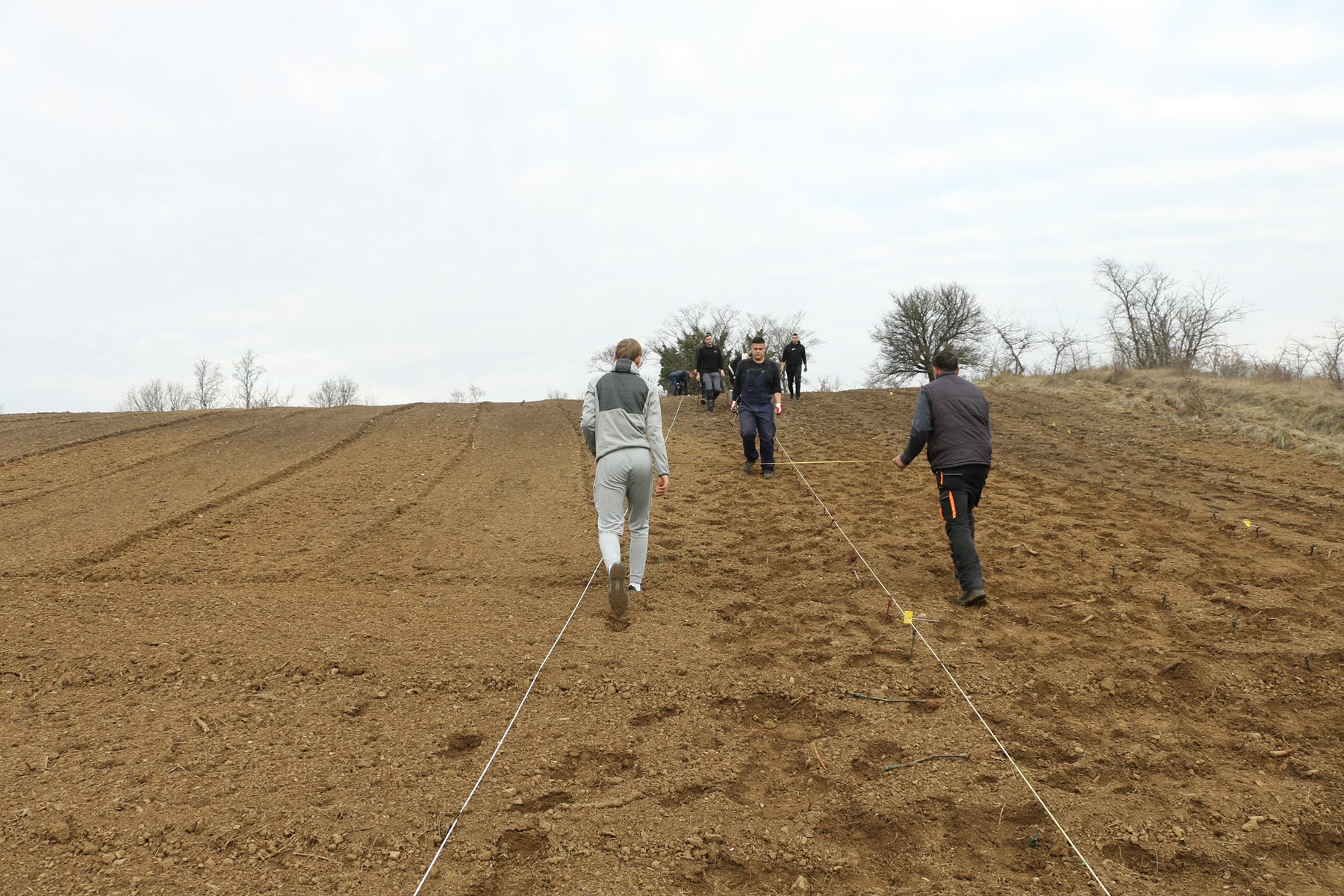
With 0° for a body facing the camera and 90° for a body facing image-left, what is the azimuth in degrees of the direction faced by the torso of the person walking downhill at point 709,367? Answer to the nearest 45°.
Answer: approximately 0°

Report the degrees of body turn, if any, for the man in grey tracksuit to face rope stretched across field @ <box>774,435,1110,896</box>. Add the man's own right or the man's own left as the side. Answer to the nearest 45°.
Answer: approximately 135° to the man's own right

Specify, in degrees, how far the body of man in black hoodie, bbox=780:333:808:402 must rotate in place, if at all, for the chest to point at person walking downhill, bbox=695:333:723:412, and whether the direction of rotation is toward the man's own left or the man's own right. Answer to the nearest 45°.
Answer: approximately 45° to the man's own right

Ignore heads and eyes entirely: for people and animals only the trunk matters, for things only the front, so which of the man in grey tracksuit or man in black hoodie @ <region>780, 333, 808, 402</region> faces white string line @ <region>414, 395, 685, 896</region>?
the man in black hoodie

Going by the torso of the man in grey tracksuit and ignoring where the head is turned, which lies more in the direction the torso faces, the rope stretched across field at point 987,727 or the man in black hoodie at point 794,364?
the man in black hoodie

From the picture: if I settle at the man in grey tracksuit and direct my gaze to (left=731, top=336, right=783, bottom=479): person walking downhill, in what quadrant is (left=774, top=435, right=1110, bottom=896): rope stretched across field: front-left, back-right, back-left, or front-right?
back-right

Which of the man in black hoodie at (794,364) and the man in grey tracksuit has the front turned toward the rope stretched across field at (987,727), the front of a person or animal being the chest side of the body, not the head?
the man in black hoodie

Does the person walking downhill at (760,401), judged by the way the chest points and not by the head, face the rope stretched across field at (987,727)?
yes

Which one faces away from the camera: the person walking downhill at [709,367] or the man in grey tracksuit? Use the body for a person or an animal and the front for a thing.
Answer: the man in grey tracksuit

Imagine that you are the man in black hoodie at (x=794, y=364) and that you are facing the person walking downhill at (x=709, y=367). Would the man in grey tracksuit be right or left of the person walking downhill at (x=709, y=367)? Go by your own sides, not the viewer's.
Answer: left

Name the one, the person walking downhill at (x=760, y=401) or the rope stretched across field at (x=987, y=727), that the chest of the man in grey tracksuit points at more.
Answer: the person walking downhill

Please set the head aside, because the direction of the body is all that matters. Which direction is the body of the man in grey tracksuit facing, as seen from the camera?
away from the camera
